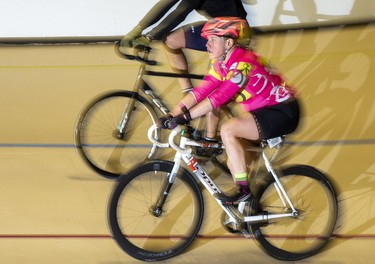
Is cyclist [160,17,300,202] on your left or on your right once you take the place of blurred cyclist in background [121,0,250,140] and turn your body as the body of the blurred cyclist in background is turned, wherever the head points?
on your left

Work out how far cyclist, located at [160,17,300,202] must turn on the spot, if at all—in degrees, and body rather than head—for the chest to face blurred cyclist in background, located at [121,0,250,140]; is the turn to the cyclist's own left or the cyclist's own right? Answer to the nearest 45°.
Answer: approximately 45° to the cyclist's own right

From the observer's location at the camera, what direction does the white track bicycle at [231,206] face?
facing to the left of the viewer

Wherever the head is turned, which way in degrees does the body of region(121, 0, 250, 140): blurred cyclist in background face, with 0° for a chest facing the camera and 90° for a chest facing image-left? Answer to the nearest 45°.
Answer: approximately 90°

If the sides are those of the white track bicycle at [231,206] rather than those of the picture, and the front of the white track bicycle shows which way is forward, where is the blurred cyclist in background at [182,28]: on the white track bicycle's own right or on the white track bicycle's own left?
on the white track bicycle's own right

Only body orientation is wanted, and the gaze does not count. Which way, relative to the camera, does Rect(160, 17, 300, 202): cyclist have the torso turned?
to the viewer's left
